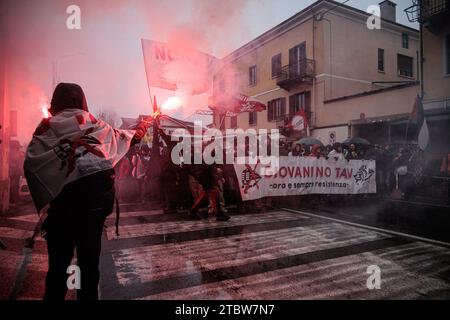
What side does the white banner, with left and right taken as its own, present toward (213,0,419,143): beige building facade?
back

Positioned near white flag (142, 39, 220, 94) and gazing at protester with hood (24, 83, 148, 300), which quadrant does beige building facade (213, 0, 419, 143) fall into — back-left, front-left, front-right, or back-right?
back-left

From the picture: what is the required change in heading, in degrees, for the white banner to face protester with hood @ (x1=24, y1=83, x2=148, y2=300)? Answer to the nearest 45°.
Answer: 0° — it already faces them

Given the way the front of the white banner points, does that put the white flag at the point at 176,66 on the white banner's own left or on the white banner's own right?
on the white banner's own right

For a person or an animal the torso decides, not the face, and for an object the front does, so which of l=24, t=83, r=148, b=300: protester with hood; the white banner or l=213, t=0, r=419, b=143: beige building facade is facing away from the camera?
the protester with hood

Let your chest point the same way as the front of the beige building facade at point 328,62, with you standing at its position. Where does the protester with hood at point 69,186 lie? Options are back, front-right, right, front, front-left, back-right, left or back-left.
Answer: front-left

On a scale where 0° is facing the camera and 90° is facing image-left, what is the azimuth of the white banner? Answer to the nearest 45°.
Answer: approximately 0°

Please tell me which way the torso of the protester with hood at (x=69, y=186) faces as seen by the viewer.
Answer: away from the camera

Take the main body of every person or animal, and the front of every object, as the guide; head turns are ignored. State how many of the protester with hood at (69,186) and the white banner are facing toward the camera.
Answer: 1
